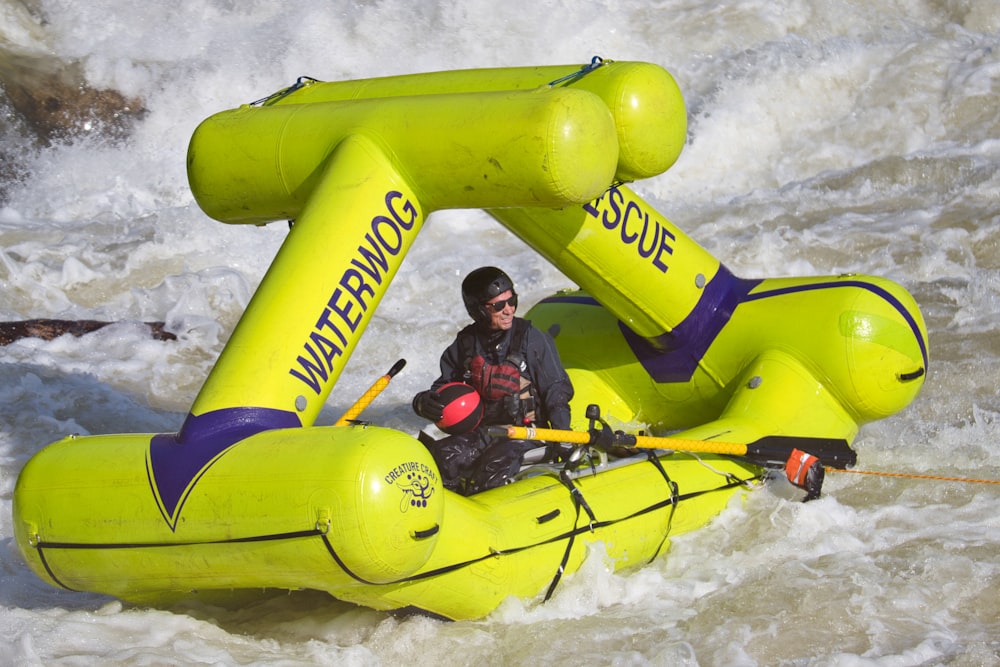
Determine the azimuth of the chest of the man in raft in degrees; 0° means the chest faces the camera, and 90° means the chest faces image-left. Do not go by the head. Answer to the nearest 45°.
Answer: approximately 0°
